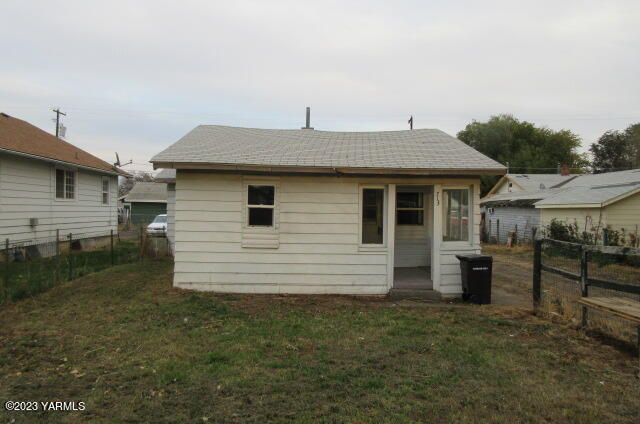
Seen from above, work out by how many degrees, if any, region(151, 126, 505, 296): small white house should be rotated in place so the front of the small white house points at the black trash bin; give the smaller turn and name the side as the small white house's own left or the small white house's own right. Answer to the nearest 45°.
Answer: approximately 90° to the small white house's own left

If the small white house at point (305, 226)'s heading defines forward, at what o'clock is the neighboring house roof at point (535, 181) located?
The neighboring house roof is roughly at 7 o'clock from the small white house.

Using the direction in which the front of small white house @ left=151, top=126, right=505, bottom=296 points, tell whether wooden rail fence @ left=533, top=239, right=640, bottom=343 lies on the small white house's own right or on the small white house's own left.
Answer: on the small white house's own left

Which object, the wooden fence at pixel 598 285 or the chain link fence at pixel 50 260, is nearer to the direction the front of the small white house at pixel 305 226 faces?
the wooden fence

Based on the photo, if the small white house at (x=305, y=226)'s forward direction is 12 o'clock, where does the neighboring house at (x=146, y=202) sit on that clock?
The neighboring house is roughly at 5 o'clock from the small white house.

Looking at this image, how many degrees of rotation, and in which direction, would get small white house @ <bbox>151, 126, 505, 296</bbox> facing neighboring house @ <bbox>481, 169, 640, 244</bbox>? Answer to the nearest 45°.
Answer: approximately 135° to its left

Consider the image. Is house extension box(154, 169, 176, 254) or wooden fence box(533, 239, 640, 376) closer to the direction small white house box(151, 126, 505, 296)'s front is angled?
the wooden fence

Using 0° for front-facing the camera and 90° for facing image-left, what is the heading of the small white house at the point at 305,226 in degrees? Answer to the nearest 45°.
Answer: approximately 0°

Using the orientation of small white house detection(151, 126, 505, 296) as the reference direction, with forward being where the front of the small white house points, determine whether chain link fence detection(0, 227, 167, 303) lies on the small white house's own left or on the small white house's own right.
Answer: on the small white house's own right

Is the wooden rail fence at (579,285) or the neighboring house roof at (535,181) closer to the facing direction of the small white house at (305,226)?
the wooden rail fence
